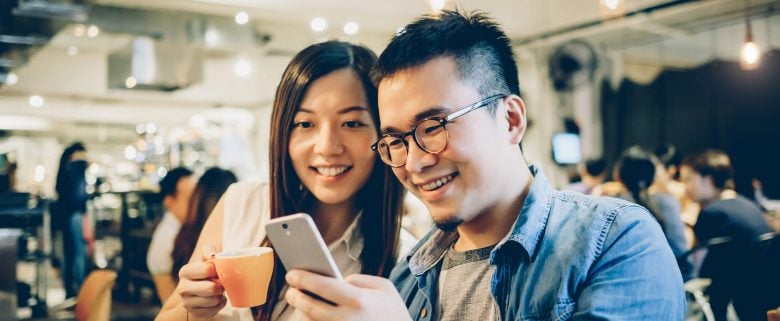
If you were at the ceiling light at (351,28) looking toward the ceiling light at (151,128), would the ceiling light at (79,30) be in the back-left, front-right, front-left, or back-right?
front-left

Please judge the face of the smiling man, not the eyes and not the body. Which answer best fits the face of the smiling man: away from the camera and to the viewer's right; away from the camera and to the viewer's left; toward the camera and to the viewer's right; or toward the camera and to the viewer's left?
toward the camera and to the viewer's left

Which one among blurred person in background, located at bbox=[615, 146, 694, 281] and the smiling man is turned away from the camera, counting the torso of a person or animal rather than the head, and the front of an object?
the blurred person in background

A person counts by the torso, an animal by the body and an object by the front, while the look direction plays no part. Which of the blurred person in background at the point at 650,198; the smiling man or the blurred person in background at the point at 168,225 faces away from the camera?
the blurred person in background at the point at 650,198

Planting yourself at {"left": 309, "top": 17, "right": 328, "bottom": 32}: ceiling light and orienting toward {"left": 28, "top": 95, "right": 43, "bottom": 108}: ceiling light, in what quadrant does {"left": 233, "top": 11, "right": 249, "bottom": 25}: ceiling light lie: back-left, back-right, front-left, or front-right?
front-left

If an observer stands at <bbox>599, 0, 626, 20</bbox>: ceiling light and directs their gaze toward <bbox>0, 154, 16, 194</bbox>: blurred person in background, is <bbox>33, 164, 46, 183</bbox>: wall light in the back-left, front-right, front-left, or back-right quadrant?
front-right

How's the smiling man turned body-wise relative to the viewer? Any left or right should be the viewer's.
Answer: facing the viewer and to the left of the viewer

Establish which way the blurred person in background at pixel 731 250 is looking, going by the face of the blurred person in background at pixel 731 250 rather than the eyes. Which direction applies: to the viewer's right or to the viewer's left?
to the viewer's left

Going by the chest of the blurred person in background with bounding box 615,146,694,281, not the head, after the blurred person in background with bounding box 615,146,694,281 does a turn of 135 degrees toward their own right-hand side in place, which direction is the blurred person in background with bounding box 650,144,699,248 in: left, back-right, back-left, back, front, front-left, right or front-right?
back-left

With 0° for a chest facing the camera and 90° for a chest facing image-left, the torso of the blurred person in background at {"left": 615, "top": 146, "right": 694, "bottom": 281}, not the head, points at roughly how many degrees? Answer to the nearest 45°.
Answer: approximately 180°
